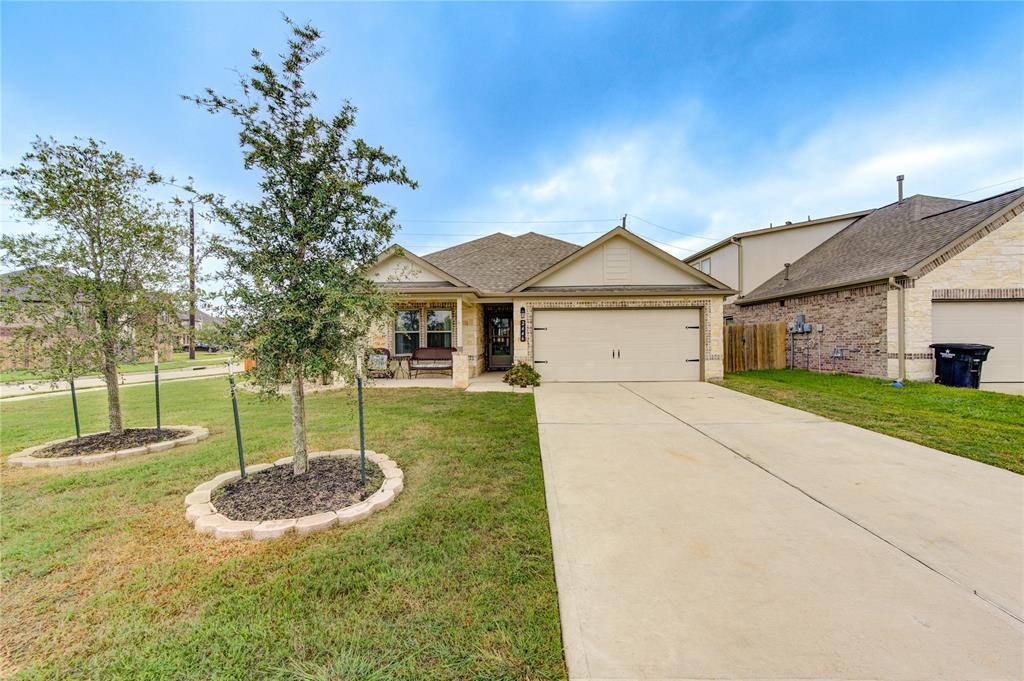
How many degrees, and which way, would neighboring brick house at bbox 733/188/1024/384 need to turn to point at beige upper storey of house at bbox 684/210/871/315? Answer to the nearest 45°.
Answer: approximately 180°

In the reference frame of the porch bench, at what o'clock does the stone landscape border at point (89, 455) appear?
The stone landscape border is roughly at 1 o'clock from the porch bench.

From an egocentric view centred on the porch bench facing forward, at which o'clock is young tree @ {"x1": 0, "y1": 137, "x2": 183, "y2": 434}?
The young tree is roughly at 1 o'clock from the porch bench.

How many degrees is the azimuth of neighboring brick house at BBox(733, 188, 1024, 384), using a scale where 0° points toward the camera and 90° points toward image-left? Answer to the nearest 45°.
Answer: approximately 315°

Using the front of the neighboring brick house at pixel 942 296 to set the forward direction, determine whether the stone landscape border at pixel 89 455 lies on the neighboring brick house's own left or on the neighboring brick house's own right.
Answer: on the neighboring brick house's own right

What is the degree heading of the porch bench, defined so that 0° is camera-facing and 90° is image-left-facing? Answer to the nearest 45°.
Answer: approximately 0°

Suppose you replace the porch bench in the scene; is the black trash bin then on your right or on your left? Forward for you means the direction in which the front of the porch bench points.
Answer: on your left

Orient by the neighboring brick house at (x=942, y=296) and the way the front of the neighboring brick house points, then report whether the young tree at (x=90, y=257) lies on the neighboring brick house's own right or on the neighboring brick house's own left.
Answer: on the neighboring brick house's own right

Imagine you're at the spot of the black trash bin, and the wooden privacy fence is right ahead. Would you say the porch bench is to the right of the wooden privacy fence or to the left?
left

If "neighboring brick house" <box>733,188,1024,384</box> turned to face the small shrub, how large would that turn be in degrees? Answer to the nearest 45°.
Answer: approximately 90° to its right

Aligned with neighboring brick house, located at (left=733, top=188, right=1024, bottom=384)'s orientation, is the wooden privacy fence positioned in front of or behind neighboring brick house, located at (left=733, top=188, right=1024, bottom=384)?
behind

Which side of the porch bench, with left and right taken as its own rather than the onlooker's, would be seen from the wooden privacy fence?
left
